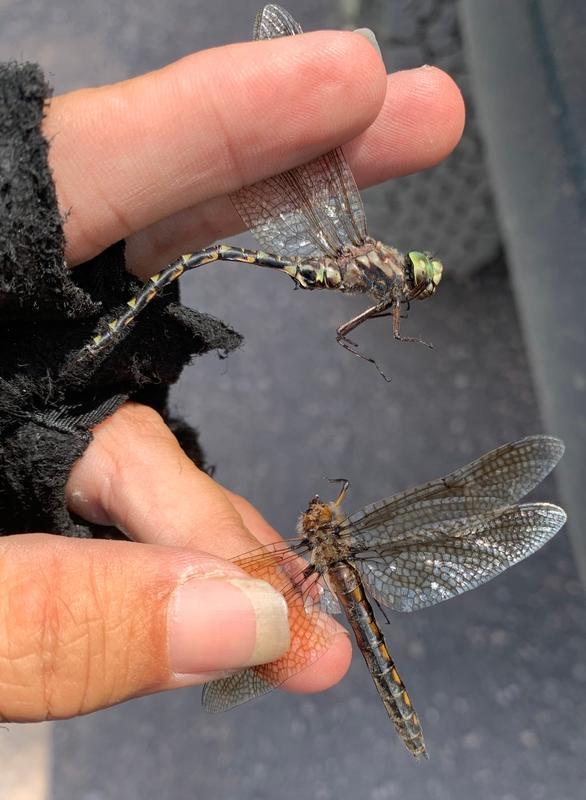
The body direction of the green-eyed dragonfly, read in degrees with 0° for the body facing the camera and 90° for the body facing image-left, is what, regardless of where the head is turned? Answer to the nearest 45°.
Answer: approximately 270°
